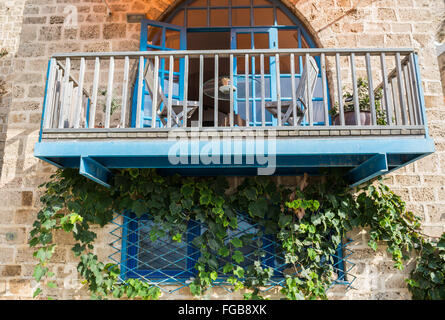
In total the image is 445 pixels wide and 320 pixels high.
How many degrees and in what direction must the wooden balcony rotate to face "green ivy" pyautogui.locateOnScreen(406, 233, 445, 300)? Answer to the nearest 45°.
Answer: approximately 135° to its left

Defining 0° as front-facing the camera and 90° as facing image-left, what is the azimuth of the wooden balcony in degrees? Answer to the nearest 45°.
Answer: approximately 0°

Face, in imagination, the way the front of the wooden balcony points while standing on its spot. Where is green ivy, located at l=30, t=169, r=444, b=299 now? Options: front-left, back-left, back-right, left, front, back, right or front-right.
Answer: back
